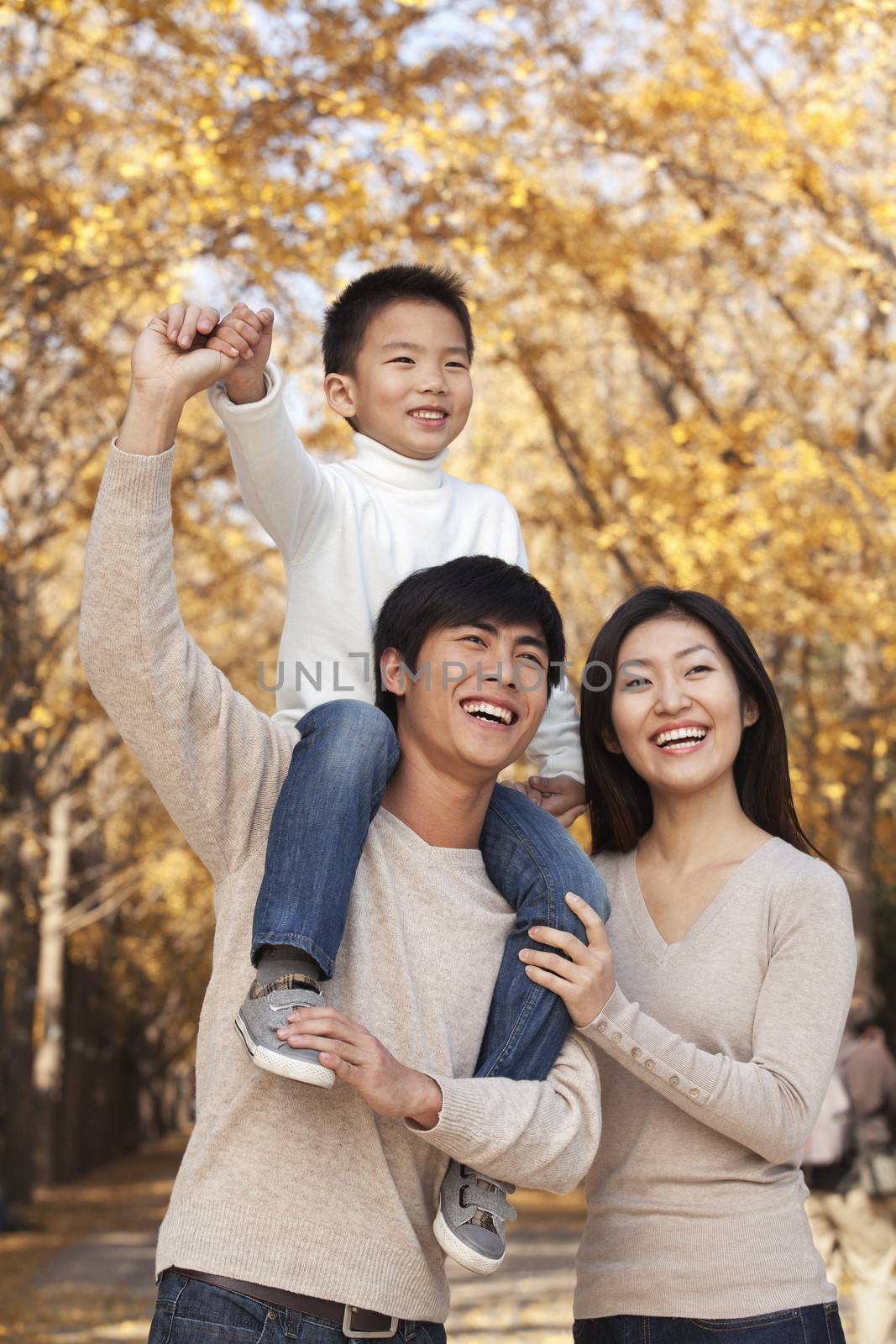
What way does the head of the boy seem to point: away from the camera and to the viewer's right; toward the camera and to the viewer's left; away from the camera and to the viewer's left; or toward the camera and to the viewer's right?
toward the camera and to the viewer's right

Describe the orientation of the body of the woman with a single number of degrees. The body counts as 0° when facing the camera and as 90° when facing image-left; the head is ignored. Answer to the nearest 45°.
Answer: approximately 45°

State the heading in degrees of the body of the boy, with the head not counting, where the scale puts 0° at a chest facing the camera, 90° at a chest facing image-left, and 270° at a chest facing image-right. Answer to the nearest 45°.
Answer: approximately 315°

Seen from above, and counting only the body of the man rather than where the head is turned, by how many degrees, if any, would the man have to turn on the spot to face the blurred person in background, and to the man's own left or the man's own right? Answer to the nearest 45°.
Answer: approximately 90° to the man's own left

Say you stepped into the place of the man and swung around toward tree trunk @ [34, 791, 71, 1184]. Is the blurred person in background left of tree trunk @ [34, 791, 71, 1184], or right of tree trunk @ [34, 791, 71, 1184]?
right

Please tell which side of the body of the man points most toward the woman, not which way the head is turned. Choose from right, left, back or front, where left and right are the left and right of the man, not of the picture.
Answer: left

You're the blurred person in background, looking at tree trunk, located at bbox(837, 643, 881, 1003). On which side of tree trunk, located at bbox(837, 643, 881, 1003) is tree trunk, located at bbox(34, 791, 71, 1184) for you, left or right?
left

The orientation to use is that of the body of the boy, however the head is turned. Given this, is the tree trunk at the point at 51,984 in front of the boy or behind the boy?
behind
